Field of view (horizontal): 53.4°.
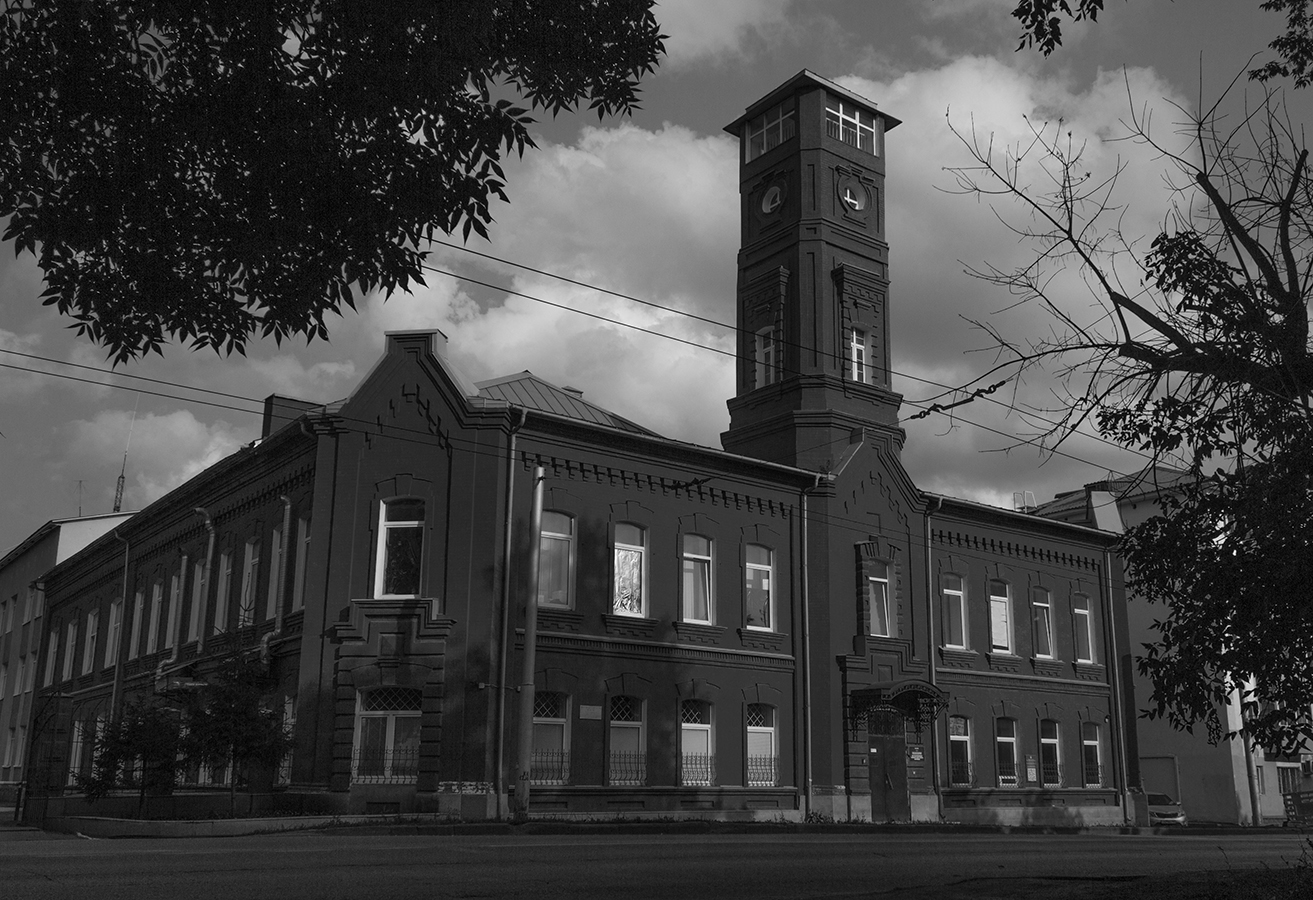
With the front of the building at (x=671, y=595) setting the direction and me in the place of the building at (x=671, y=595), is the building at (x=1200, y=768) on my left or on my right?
on my left

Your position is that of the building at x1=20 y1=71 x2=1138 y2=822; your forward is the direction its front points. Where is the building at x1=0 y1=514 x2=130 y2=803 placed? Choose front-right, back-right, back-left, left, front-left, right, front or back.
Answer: back

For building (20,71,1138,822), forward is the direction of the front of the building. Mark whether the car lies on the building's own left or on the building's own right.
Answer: on the building's own left

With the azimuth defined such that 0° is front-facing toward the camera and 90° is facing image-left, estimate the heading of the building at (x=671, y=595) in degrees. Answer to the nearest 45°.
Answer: approximately 315°

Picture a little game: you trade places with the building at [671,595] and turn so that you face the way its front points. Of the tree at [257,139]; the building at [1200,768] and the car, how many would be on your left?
2

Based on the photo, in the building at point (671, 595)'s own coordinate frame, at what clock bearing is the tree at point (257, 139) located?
The tree is roughly at 2 o'clock from the building.

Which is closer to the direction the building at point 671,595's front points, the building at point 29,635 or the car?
the car
